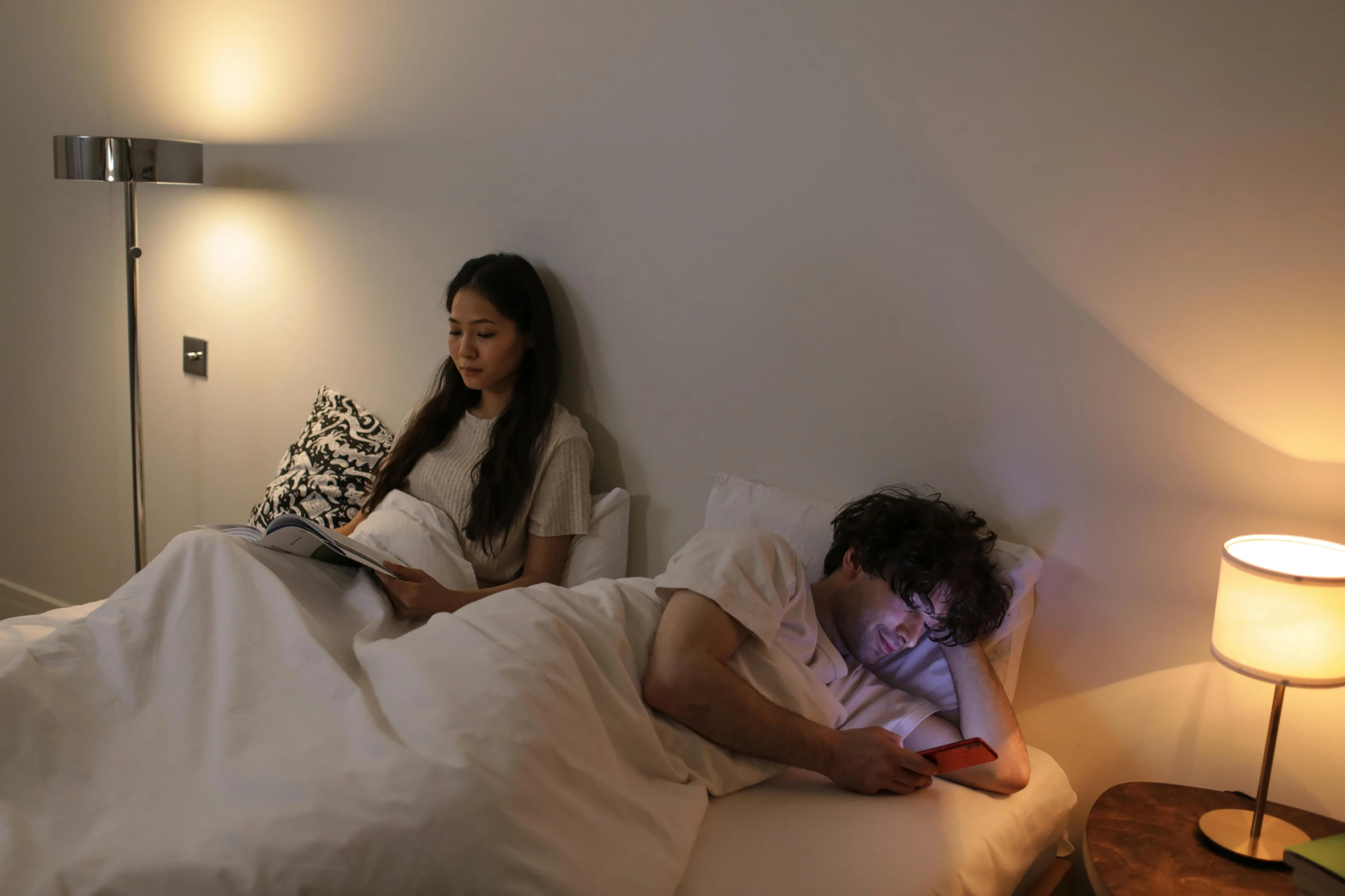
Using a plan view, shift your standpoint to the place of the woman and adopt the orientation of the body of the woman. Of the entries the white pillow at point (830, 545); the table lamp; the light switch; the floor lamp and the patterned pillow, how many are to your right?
3

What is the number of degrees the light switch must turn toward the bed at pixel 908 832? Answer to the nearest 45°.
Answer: approximately 45° to its left

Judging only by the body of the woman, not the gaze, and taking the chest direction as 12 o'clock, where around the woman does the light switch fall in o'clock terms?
The light switch is roughly at 3 o'clock from the woman.

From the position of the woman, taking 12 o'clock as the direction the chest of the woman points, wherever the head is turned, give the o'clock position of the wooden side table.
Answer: The wooden side table is roughly at 9 o'clock from the woman.

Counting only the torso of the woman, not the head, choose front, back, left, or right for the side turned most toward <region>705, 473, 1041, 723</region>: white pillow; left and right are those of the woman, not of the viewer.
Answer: left

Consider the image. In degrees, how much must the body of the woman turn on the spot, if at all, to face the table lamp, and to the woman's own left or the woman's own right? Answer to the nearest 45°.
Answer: approximately 90° to the woman's own left

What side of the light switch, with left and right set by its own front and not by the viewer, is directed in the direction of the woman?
left
